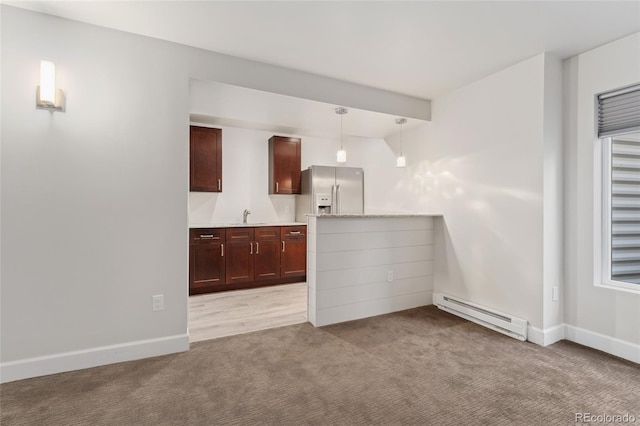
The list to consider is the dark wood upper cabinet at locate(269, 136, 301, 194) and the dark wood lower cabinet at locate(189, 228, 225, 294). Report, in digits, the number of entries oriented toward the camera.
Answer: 2

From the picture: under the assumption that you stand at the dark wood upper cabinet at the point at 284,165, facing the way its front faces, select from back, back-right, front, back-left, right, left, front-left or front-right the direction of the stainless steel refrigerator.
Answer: left

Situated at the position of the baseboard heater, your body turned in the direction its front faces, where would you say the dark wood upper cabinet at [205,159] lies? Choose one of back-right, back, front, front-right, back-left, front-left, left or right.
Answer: front-right

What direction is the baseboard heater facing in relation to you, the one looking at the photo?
facing the viewer and to the left of the viewer

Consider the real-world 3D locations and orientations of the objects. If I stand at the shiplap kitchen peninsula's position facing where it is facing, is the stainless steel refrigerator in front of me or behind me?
behind

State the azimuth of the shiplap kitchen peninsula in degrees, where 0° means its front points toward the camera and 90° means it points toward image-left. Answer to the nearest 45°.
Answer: approximately 315°

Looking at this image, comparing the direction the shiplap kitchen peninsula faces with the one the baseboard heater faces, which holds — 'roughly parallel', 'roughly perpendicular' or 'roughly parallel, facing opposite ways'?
roughly perpendicular

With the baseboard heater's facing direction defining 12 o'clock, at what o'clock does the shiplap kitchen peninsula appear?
The shiplap kitchen peninsula is roughly at 1 o'clock from the baseboard heater.

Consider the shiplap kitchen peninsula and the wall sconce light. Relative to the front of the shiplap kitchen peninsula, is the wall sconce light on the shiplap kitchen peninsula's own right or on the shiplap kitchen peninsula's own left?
on the shiplap kitchen peninsula's own right

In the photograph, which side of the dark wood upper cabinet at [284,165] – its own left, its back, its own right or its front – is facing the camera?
front

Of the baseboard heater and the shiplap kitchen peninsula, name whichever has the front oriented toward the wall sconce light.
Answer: the baseboard heater
